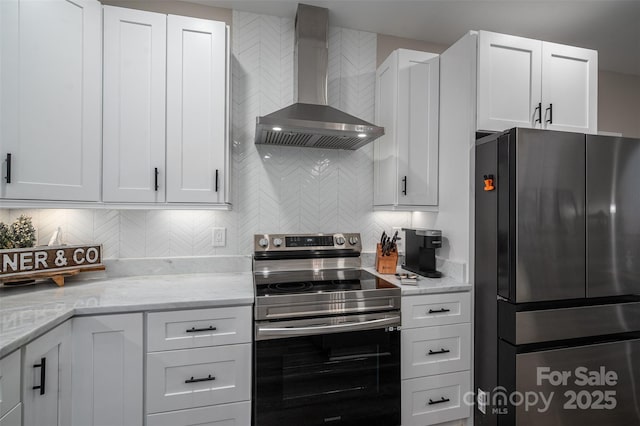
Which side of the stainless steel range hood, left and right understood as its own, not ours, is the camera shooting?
front

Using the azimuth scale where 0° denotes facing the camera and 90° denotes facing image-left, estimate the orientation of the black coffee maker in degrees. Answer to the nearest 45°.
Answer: approximately 315°

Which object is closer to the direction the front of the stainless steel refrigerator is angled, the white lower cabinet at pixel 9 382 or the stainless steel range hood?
the white lower cabinet

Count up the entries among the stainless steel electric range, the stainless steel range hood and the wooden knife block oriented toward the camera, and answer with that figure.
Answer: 3

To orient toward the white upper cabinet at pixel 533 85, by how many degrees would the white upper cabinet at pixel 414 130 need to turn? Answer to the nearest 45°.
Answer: approximately 45° to its left

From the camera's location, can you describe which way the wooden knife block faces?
facing the viewer
